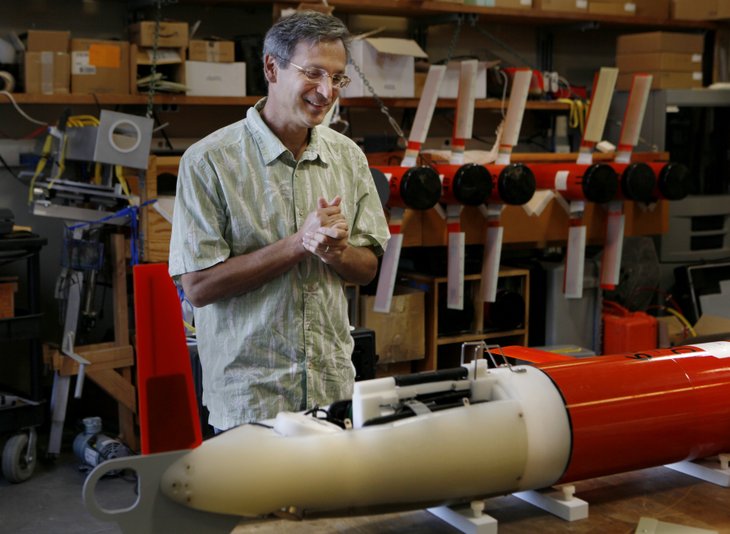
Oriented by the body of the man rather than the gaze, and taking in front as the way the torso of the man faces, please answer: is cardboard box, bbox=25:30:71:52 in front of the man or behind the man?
behind

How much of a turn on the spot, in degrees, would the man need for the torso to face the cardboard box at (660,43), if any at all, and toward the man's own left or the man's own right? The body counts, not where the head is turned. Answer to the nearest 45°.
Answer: approximately 90° to the man's own left

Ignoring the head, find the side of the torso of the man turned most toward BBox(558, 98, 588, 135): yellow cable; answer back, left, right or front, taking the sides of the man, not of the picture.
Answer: left

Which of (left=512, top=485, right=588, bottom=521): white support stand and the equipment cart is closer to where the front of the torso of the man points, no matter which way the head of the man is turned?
the white support stand

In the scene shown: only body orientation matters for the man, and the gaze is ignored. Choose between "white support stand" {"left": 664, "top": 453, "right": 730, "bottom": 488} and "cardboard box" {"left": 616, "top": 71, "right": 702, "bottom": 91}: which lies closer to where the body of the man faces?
the white support stand

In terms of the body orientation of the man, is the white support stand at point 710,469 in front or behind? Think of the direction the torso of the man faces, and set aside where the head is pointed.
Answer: in front

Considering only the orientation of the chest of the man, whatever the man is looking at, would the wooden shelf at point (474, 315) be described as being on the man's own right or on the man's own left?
on the man's own left

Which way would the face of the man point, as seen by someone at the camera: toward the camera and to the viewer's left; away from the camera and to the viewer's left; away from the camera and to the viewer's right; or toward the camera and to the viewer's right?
toward the camera and to the viewer's right

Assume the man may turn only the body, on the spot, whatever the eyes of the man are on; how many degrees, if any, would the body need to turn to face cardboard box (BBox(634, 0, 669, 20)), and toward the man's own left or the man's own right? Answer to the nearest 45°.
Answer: approximately 90° to the man's own left

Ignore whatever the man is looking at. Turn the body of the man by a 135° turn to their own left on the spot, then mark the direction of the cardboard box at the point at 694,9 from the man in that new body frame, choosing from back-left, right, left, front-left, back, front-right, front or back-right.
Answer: front-right

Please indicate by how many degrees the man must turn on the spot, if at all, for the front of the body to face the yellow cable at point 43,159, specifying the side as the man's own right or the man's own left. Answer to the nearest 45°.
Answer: approximately 180°

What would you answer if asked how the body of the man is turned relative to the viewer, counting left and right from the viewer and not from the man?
facing the viewer and to the right of the viewer

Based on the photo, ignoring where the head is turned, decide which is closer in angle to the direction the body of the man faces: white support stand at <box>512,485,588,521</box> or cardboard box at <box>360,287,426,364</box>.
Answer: the white support stand

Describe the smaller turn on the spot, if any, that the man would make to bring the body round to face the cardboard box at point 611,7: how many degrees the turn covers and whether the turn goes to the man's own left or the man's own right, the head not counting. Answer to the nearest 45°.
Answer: approximately 90° to the man's own left
